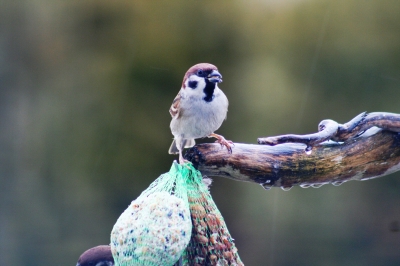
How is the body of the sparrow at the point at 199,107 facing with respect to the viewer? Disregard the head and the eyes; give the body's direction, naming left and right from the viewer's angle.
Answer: facing the viewer and to the right of the viewer
